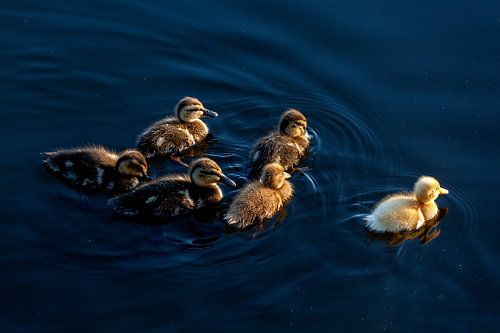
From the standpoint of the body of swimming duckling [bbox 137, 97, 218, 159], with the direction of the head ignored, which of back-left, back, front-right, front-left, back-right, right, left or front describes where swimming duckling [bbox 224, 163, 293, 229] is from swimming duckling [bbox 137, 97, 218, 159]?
front-right

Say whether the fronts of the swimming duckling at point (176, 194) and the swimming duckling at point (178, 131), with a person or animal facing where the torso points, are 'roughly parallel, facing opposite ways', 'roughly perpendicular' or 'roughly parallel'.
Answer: roughly parallel

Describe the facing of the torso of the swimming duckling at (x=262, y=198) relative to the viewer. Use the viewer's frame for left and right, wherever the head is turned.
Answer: facing away from the viewer and to the right of the viewer

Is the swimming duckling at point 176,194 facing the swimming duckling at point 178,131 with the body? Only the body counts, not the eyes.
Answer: no

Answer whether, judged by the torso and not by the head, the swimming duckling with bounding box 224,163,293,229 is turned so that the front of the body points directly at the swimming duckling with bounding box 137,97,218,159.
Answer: no

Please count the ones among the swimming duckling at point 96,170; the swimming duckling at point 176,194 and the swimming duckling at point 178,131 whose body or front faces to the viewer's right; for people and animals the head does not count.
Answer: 3

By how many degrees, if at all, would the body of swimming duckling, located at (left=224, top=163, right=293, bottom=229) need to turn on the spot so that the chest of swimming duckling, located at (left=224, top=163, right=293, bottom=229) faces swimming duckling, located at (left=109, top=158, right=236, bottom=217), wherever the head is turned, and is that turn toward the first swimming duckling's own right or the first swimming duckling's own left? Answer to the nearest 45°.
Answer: approximately 135° to the first swimming duckling's own left

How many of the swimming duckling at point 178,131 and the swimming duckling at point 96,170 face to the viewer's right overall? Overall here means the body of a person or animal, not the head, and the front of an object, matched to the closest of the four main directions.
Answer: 2

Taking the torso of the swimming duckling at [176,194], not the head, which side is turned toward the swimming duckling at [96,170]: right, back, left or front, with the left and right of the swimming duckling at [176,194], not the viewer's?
back

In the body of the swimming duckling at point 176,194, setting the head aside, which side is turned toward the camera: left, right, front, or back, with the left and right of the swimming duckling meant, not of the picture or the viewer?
right

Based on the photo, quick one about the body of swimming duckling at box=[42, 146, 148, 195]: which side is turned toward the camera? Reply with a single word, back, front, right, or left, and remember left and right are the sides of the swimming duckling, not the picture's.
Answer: right

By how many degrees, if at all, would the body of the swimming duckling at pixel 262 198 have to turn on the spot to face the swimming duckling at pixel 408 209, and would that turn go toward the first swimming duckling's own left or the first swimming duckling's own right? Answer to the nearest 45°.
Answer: approximately 45° to the first swimming duckling's own right

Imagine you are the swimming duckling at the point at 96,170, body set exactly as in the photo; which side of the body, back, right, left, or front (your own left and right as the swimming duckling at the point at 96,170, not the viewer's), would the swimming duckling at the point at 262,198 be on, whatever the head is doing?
front

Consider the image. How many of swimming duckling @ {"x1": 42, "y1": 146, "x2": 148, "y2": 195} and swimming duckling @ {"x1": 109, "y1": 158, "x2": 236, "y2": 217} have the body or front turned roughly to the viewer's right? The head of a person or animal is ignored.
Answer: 2

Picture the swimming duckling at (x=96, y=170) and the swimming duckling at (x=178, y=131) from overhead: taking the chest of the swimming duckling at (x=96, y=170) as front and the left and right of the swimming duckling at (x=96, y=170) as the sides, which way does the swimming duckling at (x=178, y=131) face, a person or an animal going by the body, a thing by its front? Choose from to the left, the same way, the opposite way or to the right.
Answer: the same way

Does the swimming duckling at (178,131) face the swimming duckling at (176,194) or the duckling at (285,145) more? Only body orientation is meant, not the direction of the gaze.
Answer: the duckling

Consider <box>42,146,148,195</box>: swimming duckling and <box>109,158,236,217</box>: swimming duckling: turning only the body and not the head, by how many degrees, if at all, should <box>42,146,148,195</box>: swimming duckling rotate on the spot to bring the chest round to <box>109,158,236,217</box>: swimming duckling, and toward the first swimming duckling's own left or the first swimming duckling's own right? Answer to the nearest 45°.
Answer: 0° — it already faces it

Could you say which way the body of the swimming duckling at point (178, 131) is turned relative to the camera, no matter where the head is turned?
to the viewer's right

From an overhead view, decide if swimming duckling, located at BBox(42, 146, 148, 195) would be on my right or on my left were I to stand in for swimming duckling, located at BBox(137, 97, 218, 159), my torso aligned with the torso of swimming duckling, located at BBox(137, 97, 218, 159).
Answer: on my right

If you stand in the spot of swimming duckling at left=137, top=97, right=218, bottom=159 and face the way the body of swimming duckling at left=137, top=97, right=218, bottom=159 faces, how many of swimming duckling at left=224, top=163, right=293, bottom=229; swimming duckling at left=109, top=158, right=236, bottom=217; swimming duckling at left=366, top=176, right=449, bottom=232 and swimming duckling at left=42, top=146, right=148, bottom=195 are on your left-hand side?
0
